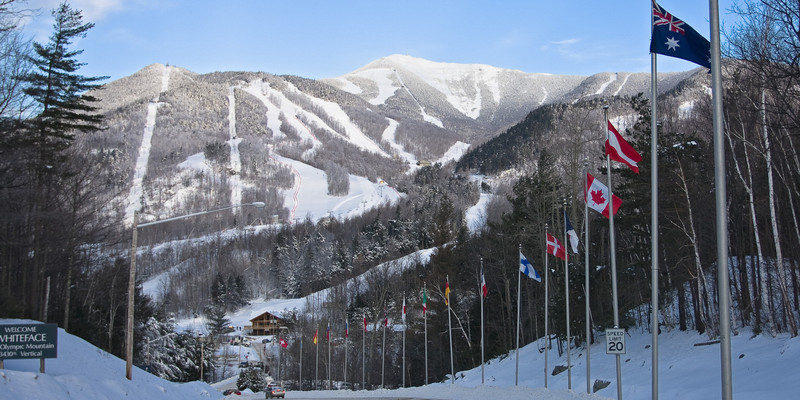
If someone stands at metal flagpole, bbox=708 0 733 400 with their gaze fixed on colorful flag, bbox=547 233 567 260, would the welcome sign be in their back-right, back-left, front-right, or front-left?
front-left

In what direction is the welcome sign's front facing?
toward the camera

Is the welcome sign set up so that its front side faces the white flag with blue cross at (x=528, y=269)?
no

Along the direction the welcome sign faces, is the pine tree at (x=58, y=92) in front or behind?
behind

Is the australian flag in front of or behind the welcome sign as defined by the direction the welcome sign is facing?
in front

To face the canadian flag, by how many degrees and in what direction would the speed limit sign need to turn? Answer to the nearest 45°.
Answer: approximately 180°

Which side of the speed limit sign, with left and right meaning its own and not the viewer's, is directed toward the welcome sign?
right

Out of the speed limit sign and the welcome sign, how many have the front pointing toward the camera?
2

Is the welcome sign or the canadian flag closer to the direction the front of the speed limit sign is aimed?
the welcome sign

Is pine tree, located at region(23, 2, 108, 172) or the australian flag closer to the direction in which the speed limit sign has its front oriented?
the australian flag

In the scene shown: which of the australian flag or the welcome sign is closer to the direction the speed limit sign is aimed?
the australian flag

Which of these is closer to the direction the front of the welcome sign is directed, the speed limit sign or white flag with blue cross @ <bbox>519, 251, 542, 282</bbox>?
the speed limit sign

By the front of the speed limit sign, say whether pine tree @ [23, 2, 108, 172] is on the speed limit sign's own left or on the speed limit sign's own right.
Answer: on the speed limit sign's own right

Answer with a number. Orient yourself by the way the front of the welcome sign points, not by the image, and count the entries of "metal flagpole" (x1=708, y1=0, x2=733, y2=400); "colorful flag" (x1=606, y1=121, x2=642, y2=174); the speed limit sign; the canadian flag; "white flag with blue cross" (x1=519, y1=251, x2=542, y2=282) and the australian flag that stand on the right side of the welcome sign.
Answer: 0
